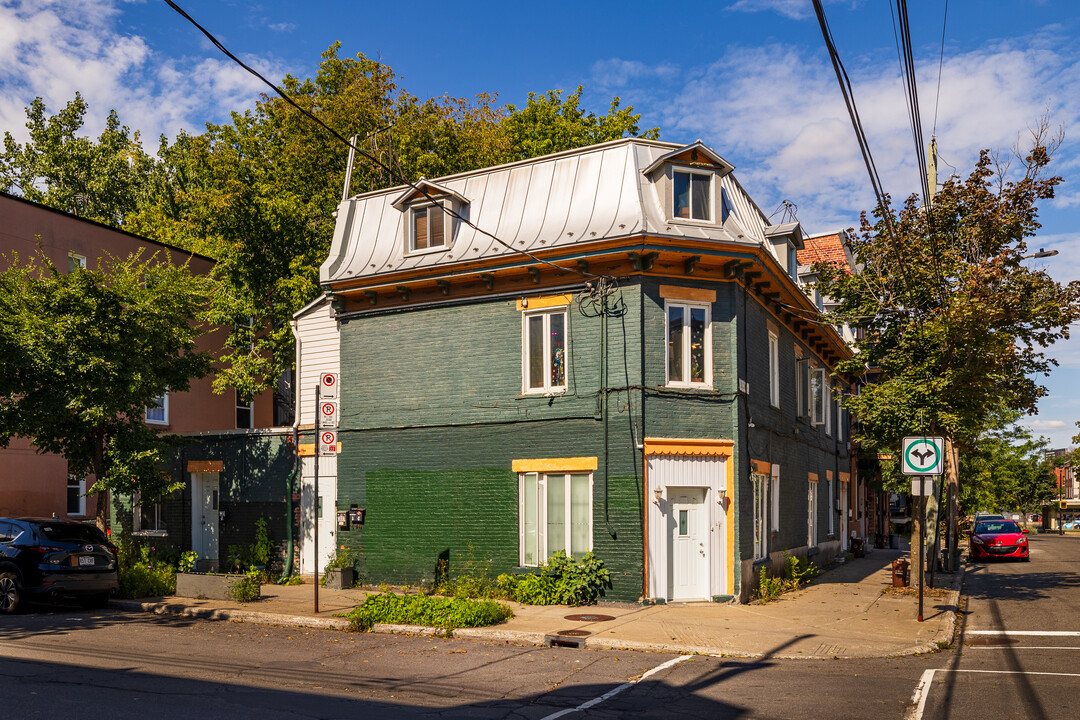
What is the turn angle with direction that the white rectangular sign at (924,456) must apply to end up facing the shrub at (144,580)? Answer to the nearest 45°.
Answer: approximately 90° to its right

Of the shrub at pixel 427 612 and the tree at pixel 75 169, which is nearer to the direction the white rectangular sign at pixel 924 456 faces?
the shrub

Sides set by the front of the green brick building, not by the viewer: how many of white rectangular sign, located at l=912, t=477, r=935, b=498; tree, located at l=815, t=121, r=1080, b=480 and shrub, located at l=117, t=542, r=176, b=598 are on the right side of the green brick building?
1

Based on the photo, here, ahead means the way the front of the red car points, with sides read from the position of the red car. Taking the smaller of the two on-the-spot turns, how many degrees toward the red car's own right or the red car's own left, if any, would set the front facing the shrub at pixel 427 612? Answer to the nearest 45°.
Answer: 0° — it already faces it

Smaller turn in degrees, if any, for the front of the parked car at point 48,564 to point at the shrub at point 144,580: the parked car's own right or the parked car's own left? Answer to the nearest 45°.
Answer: approximately 90° to the parked car's own right

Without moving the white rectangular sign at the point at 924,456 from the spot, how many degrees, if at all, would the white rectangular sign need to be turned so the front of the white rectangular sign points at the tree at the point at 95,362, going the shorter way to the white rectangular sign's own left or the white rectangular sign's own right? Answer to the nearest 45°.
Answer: approximately 90° to the white rectangular sign's own right

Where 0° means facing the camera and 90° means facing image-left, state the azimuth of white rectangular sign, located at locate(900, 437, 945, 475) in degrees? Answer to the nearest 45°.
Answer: approximately 0°

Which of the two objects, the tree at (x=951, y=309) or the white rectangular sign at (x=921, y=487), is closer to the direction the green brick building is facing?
the white rectangular sign

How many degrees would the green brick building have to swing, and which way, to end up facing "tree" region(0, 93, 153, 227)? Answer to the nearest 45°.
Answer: approximately 135° to its right

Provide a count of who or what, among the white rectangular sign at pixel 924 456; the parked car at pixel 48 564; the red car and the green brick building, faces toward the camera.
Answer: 3

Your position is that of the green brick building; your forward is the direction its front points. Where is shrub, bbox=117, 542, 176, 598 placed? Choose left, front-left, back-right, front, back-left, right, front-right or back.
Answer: right

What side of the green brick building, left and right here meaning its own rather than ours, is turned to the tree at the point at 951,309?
left
